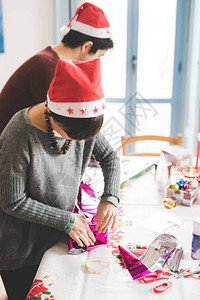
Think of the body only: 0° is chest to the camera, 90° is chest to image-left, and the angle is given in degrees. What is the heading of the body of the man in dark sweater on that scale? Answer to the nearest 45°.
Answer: approximately 270°

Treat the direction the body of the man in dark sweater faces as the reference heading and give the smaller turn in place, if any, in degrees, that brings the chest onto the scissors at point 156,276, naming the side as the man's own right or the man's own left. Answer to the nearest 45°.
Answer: approximately 90° to the man's own right

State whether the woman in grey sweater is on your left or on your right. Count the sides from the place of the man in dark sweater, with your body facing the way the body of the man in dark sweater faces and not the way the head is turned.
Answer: on your right

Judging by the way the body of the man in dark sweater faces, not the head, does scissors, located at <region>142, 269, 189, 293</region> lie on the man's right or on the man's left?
on the man's right

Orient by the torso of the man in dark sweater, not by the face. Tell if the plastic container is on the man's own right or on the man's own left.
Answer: on the man's own right

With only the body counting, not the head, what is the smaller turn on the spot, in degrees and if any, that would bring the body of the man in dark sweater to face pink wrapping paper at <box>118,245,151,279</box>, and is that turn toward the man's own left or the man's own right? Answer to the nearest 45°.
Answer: approximately 90° to the man's own right

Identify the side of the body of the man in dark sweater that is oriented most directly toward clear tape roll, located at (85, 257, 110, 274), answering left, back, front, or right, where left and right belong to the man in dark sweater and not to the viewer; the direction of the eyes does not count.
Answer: right

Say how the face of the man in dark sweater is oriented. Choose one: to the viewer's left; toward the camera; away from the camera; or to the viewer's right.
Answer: to the viewer's right
